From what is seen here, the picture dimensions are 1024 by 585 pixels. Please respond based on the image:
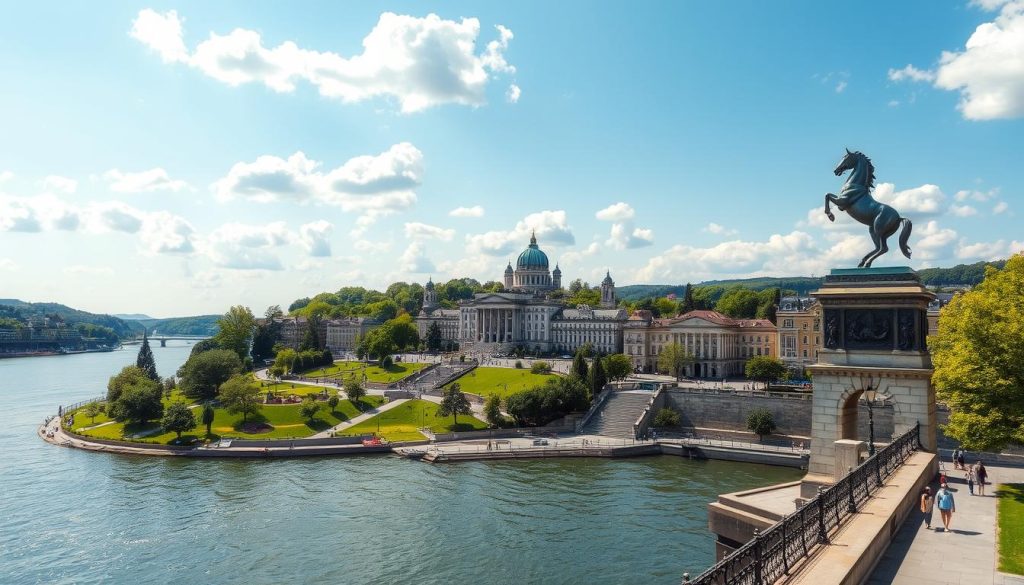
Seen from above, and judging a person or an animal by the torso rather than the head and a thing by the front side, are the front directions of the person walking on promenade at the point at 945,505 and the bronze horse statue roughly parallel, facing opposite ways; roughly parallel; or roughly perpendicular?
roughly perpendicular

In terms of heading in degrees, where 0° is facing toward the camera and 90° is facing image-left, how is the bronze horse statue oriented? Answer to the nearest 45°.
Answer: approximately 90°

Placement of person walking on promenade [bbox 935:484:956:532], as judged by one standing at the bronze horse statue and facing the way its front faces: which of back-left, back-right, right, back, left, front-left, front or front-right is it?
left

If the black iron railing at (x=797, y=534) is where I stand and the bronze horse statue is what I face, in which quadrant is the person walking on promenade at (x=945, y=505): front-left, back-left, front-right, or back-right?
front-right

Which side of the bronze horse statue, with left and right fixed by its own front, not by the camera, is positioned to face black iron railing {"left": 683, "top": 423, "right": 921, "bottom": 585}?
left

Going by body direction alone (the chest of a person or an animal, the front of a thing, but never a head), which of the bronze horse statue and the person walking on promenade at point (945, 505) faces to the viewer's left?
the bronze horse statue
